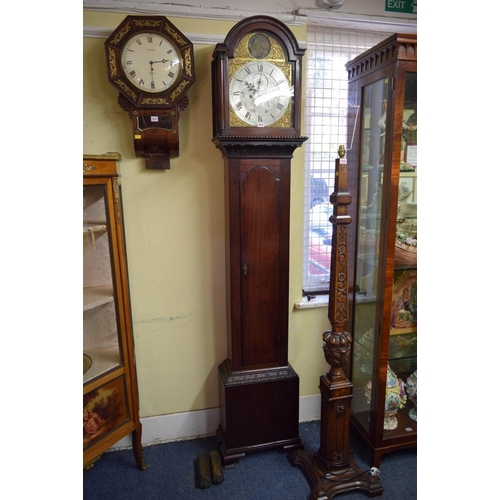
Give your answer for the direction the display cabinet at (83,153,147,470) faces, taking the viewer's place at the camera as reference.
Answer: facing the viewer and to the right of the viewer

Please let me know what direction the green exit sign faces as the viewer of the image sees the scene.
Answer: facing the viewer

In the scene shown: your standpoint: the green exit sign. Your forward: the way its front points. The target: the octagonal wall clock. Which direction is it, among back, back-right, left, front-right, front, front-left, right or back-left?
front-right

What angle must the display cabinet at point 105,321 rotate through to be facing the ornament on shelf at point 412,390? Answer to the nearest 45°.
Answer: approximately 45° to its left

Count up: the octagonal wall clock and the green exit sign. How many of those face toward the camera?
2

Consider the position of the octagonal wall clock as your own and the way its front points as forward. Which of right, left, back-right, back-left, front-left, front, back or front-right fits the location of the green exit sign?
left

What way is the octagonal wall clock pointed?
toward the camera
